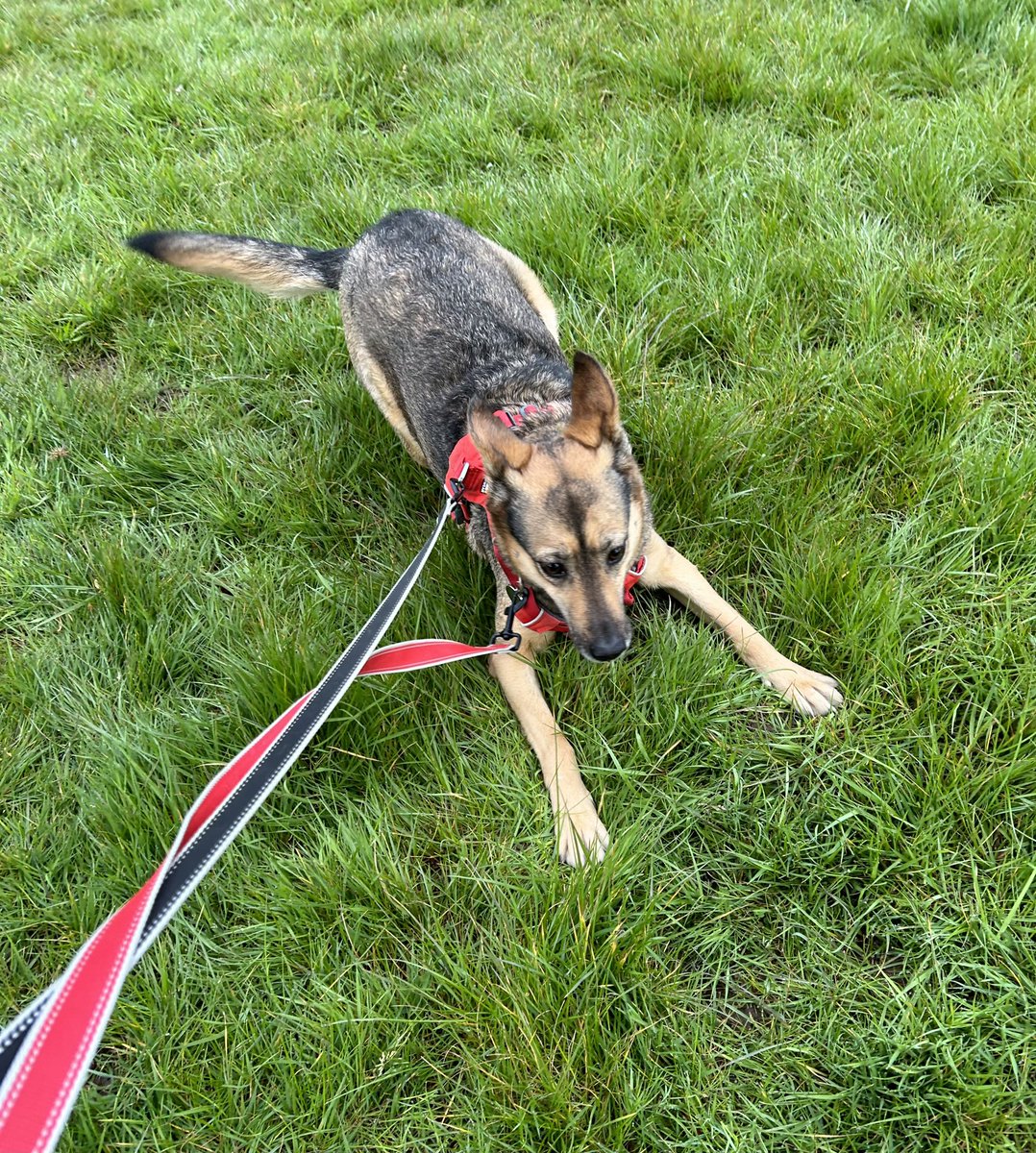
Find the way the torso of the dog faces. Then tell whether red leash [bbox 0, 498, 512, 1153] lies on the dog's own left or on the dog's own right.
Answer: on the dog's own right

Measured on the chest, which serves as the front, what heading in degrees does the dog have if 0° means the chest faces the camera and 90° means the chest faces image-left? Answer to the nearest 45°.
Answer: approximately 315°
